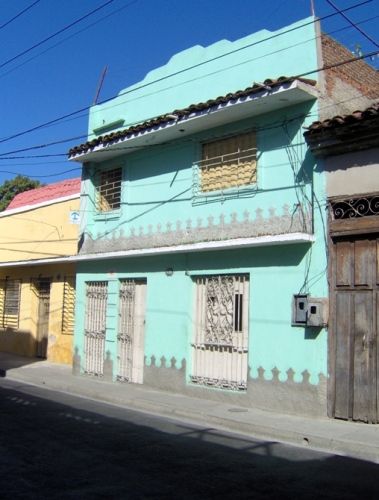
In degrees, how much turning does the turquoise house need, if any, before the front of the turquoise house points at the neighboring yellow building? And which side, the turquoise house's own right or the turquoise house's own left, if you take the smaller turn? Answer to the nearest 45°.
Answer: approximately 90° to the turquoise house's own right

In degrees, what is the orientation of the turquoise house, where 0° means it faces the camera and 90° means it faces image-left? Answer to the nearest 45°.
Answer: approximately 45°

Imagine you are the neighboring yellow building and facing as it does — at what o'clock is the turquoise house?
The turquoise house is roughly at 10 o'clock from the neighboring yellow building.
